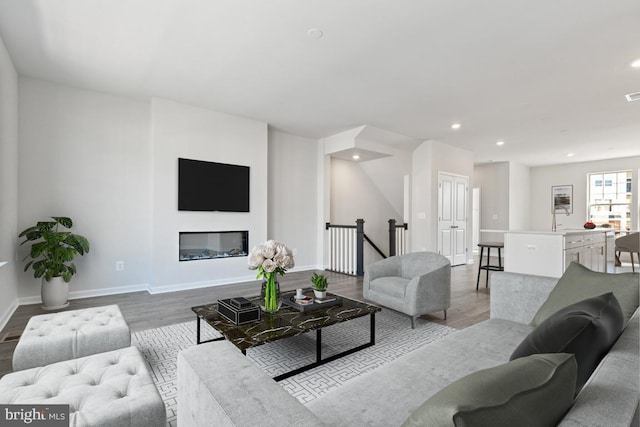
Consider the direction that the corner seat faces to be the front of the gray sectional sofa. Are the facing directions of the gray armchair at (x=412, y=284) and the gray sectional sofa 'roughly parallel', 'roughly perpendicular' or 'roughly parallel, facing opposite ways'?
roughly perpendicular

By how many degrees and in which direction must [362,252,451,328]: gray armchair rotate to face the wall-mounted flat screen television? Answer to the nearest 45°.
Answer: approximately 45° to its right

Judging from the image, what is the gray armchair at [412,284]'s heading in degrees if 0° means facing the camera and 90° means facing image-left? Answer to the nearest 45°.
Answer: approximately 45°

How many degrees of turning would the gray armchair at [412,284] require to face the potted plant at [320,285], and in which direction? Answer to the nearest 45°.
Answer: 0° — it already faces it

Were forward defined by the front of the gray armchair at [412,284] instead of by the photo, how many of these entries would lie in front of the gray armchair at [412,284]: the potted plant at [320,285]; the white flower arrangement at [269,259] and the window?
2

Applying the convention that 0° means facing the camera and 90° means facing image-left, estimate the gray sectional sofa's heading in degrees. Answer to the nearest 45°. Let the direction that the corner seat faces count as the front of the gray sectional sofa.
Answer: approximately 135°

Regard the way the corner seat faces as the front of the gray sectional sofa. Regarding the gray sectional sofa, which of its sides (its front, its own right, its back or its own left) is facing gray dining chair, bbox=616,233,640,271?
right

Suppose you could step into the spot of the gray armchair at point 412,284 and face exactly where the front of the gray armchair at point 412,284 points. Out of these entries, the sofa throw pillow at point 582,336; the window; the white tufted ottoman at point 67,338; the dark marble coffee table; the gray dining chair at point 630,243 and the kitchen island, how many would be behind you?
3

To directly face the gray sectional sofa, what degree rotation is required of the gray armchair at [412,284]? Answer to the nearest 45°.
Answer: approximately 45° to its left

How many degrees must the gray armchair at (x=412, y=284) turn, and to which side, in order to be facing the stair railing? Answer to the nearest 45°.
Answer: approximately 135° to its right

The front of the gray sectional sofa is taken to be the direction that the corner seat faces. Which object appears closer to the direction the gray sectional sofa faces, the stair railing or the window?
the stair railing
